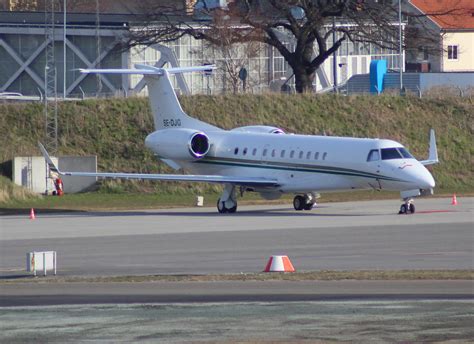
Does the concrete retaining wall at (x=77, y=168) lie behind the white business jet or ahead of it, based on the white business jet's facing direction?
behind

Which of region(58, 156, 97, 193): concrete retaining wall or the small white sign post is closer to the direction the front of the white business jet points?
the small white sign post

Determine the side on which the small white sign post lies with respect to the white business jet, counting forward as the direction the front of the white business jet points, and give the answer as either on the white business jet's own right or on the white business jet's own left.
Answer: on the white business jet's own right

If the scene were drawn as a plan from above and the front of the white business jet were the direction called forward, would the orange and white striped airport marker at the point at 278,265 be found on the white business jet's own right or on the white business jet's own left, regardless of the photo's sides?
on the white business jet's own right

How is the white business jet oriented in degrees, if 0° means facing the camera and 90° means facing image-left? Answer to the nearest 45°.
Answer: approximately 315°
